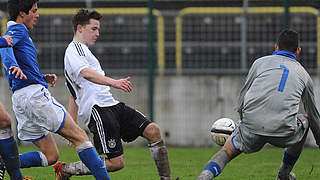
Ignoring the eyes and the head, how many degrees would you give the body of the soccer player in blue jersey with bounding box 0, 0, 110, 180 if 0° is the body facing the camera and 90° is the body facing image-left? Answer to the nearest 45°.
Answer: approximately 270°

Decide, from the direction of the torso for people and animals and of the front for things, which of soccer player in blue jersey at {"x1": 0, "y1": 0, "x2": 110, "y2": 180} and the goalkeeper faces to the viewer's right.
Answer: the soccer player in blue jersey

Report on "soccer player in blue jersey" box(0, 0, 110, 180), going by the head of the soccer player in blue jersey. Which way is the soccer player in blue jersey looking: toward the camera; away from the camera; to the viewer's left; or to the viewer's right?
to the viewer's right

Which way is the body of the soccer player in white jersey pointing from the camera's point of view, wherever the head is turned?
to the viewer's right

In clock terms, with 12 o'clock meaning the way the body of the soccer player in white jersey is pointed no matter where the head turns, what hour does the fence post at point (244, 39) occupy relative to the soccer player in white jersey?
The fence post is roughly at 10 o'clock from the soccer player in white jersey.

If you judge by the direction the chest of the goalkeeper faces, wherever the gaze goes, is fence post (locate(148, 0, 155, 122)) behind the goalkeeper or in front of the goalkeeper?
in front

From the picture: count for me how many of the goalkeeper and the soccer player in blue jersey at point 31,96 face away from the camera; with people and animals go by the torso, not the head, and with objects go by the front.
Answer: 1

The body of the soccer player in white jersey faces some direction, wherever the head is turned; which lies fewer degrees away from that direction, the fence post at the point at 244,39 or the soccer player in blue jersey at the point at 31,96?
the fence post

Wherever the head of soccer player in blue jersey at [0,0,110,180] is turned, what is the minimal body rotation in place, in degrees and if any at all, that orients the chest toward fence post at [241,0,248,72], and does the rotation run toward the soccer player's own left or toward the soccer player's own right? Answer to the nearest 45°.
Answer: approximately 45° to the soccer player's own left

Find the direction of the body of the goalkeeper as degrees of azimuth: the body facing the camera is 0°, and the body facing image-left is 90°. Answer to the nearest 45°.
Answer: approximately 180°

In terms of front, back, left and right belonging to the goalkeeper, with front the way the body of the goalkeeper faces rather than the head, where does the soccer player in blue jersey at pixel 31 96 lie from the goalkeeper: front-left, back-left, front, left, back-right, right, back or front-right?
left
